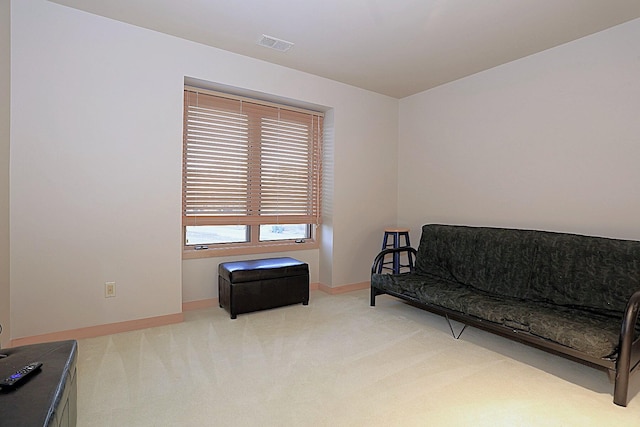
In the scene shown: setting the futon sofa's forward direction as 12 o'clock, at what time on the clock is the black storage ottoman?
The black storage ottoman is roughly at 1 o'clock from the futon sofa.

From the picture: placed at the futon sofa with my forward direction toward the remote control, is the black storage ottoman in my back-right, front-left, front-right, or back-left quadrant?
front-right

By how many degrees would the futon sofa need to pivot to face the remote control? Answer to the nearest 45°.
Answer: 0° — it already faces it

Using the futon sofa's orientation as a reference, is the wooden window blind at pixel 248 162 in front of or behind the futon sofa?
in front

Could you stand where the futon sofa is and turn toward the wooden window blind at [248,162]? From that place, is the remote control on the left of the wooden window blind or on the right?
left

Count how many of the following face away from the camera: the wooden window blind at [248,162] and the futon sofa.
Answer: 0

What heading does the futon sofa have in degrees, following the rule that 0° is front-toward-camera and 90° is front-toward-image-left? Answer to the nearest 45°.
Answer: approximately 45°

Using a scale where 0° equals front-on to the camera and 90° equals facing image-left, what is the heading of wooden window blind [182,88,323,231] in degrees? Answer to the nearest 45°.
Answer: approximately 315°

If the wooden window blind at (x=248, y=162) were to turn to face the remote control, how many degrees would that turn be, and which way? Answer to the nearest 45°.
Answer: approximately 45° to its right
